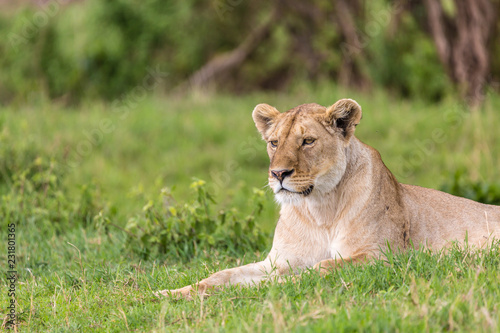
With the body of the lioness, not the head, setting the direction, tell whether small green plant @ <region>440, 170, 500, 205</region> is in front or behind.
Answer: behind

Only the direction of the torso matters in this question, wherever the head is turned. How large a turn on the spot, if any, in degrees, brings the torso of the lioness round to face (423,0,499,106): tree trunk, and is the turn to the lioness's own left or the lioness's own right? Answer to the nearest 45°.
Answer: approximately 135° to the lioness's own right

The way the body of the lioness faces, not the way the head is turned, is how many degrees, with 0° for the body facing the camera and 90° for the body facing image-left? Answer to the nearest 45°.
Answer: approximately 45°

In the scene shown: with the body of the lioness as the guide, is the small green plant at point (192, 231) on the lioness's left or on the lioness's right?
on the lioness's right

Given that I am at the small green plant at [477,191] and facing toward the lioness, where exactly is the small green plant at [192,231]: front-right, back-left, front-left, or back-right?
front-right
